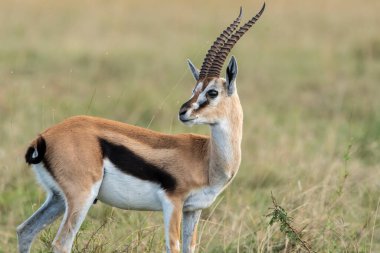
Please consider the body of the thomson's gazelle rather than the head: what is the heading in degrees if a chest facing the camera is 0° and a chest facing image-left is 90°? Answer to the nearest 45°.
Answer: approximately 270°
